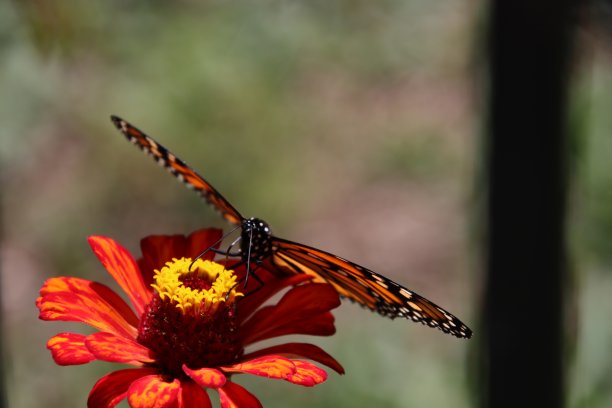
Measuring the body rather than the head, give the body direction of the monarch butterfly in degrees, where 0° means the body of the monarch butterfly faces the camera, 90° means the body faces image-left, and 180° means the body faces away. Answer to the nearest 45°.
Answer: approximately 0°

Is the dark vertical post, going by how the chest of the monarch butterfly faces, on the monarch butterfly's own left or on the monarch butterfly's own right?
on the monarch butterfly's own left
